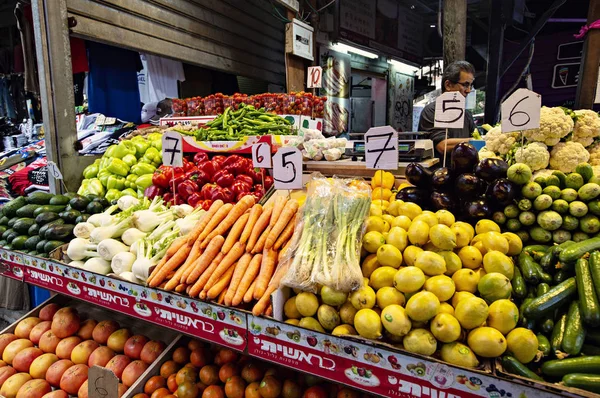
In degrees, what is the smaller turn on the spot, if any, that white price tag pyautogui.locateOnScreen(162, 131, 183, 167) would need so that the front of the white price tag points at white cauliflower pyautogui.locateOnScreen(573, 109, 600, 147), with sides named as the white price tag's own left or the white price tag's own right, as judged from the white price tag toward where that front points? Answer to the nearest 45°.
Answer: approximately 45° to the white price tag's own left

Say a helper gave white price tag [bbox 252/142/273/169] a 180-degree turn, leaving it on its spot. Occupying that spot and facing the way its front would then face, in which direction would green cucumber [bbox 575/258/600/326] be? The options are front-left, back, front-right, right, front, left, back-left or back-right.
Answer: back-right

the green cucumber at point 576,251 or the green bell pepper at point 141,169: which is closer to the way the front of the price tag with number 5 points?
the green cucumber

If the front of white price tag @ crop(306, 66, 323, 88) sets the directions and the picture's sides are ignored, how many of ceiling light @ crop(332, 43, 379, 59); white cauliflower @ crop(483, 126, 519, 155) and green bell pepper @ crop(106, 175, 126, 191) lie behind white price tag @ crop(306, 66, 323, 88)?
1

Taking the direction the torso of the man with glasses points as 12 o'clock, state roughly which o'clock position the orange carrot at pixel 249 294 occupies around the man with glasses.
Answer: The orange carrot is roughly at 2 o'clock from the man with glasses.

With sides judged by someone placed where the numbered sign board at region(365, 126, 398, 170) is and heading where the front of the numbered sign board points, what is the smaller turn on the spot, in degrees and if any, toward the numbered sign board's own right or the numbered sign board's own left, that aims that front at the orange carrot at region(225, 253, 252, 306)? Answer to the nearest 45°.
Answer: approximately 45° to the numbered sign board's own right

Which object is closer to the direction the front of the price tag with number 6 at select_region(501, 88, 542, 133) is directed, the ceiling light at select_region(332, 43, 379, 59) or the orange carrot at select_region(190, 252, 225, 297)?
the orange carrot

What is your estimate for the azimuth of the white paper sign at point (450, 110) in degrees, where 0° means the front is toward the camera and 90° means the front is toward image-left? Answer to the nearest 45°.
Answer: approximately 0°

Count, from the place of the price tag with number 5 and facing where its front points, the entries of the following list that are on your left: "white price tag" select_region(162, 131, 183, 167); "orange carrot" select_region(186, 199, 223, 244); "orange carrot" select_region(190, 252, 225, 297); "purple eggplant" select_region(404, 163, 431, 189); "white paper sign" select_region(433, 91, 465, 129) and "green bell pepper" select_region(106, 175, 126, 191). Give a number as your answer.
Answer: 2

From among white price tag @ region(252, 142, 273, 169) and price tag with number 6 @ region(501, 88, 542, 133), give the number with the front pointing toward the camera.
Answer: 2
